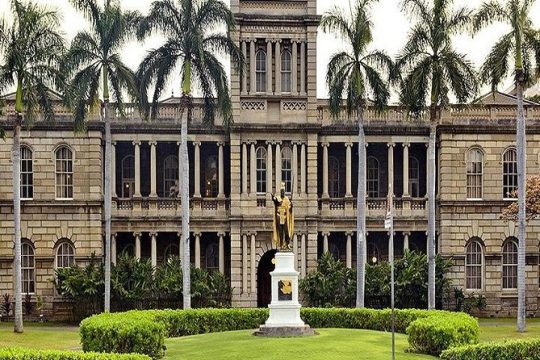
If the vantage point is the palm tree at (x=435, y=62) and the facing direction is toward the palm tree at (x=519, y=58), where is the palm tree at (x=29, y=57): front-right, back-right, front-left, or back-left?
back-right

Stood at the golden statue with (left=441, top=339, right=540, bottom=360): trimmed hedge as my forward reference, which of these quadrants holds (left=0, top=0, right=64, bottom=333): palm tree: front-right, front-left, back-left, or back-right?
back-right

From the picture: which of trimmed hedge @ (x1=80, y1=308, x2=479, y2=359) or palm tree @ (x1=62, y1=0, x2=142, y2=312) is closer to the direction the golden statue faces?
the trimmed hedge

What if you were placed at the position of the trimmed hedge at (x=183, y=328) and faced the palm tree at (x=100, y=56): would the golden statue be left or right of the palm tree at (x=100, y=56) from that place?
right

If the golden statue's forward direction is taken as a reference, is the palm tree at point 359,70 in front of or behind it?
behind

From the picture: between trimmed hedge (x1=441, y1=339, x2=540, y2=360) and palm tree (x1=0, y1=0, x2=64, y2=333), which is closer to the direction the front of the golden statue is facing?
the trimmed hedge

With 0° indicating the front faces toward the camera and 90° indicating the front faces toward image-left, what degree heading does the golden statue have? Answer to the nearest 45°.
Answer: approximately 0°

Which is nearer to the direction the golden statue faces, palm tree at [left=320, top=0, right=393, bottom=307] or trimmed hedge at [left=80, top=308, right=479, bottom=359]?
the trimmed hedge
